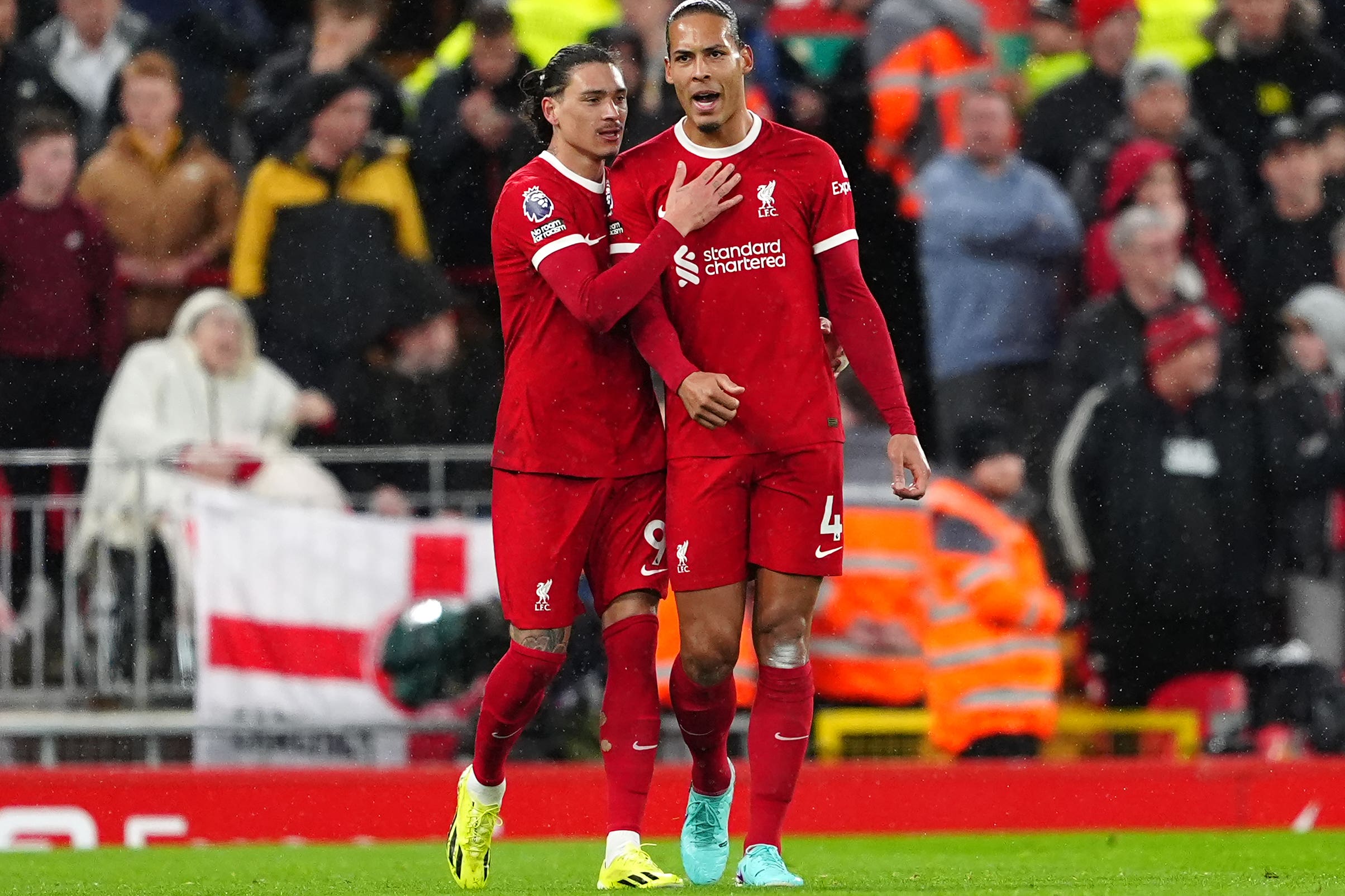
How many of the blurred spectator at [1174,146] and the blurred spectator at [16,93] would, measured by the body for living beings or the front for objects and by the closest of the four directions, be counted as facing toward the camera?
2

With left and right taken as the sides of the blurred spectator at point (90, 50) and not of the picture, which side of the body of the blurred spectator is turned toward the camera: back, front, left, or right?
front

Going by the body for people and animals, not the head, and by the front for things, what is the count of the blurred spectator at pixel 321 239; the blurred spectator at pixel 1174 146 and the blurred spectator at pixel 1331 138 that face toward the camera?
3

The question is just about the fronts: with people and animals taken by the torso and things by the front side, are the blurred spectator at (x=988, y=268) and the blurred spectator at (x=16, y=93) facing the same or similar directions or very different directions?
same or similar directions

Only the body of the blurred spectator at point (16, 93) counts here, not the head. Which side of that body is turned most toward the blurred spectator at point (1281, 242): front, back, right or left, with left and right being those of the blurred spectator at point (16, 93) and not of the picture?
left

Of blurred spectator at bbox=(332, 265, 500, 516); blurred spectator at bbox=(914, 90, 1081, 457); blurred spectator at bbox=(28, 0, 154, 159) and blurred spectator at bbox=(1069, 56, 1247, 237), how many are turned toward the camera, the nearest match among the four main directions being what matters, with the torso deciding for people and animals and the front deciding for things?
4

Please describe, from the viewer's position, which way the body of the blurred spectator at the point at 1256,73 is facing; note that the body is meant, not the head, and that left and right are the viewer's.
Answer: facing the viewer

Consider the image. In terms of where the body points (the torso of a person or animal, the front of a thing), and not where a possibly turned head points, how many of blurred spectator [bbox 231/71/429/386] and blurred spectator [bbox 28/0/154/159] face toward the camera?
2

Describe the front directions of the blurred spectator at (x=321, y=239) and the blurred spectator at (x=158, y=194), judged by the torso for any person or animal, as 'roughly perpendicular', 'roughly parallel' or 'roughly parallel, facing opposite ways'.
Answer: roughly parallel

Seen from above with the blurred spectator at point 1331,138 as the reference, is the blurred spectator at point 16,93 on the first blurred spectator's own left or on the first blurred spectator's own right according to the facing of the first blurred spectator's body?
on the first blurred spectator's own right

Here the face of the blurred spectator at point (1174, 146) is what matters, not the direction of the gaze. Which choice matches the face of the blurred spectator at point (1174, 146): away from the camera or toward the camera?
toward the camera

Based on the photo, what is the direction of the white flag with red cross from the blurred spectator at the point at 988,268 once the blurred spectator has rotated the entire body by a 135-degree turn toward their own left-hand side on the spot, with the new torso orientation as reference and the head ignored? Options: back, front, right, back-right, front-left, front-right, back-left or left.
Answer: back

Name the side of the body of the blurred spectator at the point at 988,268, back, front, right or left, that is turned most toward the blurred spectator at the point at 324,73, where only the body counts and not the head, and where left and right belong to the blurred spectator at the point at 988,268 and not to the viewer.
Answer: right

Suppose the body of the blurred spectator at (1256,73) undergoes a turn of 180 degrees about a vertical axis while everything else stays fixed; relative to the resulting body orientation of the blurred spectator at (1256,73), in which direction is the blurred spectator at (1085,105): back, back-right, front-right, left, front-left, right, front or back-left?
back-left

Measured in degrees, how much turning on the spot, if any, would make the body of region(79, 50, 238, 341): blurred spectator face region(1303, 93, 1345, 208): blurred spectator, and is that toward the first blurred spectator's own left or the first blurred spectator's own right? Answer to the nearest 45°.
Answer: approximately 90° to the first blurred spectator's own left

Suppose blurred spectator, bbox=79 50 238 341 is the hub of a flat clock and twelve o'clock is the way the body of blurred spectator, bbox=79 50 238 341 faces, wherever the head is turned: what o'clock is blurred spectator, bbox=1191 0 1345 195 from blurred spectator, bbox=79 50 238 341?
blurred spectator, bbox=1191 0 1345 195 is roughly at 9 o'clock from blurred spectator, bbox=79 50 238 341.
